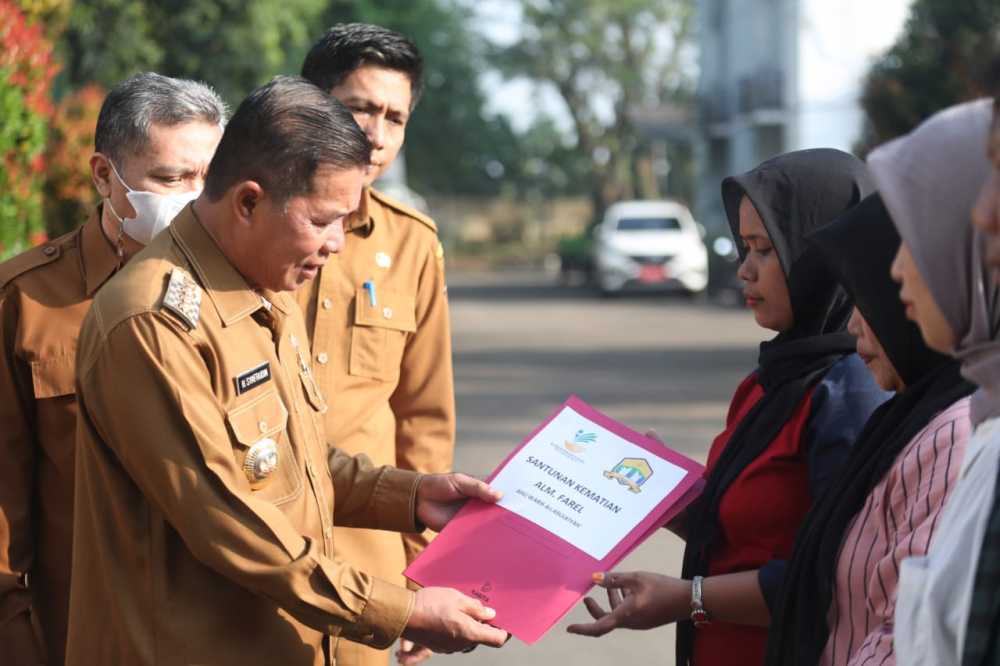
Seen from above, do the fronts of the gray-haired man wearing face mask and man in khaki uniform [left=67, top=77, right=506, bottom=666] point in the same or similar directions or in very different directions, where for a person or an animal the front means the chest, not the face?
same or similar directions

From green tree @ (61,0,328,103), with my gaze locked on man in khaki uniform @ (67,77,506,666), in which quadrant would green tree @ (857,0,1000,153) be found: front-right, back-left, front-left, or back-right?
front-left

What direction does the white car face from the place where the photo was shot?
facing the viewer

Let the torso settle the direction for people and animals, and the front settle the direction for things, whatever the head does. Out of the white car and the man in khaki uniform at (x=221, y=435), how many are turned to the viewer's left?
0

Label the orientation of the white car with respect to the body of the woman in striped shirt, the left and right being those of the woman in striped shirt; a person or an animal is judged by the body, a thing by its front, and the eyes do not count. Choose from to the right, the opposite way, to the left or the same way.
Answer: to the left

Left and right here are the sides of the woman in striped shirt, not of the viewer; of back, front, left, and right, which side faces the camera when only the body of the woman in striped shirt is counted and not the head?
left

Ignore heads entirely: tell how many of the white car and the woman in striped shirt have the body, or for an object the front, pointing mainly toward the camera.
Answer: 1

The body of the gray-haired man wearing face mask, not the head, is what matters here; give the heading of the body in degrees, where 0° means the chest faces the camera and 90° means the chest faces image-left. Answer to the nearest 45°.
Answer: approximately 315°

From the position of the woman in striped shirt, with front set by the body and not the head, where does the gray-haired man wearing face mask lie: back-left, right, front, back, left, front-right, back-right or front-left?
front

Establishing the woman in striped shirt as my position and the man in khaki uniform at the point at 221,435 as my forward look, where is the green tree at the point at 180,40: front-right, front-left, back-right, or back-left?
front-right

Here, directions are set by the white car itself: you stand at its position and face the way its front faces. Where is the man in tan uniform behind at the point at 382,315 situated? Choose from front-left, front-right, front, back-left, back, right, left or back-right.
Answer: front

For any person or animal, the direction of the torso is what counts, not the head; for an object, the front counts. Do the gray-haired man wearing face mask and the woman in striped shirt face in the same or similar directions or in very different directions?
very different directions

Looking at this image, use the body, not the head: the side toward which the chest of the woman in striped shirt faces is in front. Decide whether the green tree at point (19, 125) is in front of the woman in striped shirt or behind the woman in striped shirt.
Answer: in front

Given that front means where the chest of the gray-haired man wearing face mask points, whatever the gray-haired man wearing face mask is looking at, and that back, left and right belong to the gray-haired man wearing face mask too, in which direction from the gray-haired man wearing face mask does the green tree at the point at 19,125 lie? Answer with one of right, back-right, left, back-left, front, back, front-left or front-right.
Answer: back-left

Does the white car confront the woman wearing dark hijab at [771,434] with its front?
yes

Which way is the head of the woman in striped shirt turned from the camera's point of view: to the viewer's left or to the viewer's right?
to the viewer's left

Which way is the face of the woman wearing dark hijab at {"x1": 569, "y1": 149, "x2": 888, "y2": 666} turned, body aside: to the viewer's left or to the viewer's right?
to the viewer's left
